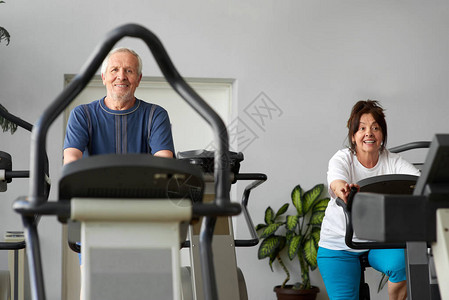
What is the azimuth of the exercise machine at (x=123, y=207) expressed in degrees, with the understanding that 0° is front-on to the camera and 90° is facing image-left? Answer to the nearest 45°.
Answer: approximately 0°

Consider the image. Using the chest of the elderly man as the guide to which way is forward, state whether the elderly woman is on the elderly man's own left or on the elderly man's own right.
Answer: on the elderly man's own left

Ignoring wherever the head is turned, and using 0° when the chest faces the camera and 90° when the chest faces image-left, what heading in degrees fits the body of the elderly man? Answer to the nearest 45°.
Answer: approximately 0°

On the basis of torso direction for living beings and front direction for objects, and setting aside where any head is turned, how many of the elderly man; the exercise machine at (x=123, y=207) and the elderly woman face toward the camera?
2

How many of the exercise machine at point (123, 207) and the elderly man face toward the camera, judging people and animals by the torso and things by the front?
2

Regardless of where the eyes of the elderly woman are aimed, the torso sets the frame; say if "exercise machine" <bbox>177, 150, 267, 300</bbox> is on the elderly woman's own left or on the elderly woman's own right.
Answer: on the elderly woman's own right

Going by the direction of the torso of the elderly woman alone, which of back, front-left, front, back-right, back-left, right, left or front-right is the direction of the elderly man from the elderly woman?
front-right
